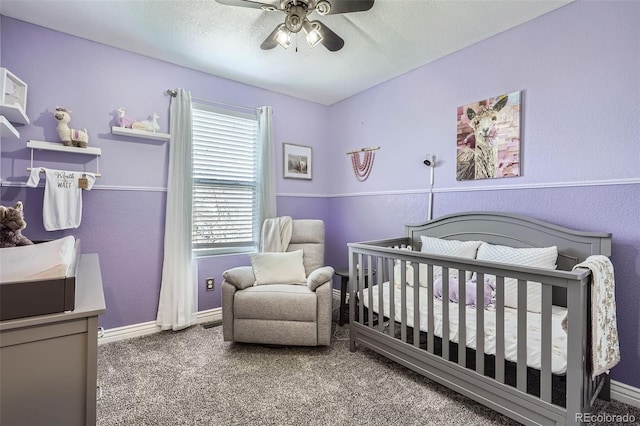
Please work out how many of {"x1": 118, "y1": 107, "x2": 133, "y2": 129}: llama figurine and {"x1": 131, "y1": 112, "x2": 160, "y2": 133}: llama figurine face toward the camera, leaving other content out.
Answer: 0

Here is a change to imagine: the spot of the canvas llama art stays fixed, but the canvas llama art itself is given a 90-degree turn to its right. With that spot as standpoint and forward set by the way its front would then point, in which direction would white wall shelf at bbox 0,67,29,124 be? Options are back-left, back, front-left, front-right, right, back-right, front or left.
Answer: left

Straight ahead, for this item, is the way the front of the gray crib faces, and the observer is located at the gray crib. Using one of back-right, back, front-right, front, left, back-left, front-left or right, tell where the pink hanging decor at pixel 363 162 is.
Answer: right

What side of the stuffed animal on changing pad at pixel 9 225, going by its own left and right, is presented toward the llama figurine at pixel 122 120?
left

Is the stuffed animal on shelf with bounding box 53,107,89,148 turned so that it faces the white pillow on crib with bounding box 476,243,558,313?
no

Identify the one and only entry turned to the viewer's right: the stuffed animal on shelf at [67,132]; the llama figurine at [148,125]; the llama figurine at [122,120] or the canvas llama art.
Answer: the llama figurine at [148,125]

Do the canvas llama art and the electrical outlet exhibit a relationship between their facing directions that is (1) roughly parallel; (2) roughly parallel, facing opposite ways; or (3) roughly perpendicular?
roughly perpendicular

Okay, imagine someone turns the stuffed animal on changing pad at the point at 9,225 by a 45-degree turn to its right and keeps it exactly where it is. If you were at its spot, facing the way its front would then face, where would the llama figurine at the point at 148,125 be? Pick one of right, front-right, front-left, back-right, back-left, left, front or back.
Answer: back-left

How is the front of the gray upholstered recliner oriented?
toward the camera

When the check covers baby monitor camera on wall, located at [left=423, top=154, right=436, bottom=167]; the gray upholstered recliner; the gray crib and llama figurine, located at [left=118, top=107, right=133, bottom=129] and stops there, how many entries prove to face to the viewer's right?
0

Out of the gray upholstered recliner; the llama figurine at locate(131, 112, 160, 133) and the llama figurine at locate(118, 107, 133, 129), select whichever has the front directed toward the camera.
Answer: the gray upholstered recliner

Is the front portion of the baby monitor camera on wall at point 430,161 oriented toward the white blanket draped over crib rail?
no

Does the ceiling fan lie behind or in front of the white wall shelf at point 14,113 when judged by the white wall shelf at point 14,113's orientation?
in front
